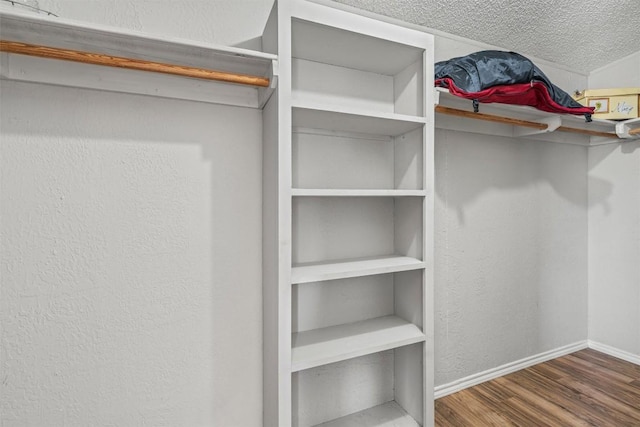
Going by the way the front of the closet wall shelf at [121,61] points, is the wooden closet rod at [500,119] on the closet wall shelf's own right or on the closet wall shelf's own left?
on the closet wall shelf's own left

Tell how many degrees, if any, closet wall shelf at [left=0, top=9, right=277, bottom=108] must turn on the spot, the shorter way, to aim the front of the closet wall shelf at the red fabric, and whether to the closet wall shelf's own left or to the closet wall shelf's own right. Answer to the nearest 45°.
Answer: approximately 90° to the closet wall shelf's own left

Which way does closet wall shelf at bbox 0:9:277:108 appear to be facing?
toward the camera

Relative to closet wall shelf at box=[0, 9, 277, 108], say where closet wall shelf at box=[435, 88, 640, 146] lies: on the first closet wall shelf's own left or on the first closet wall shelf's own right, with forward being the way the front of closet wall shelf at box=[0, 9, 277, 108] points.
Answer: on the first closet wall shelf's own left

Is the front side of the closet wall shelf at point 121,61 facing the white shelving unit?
no
